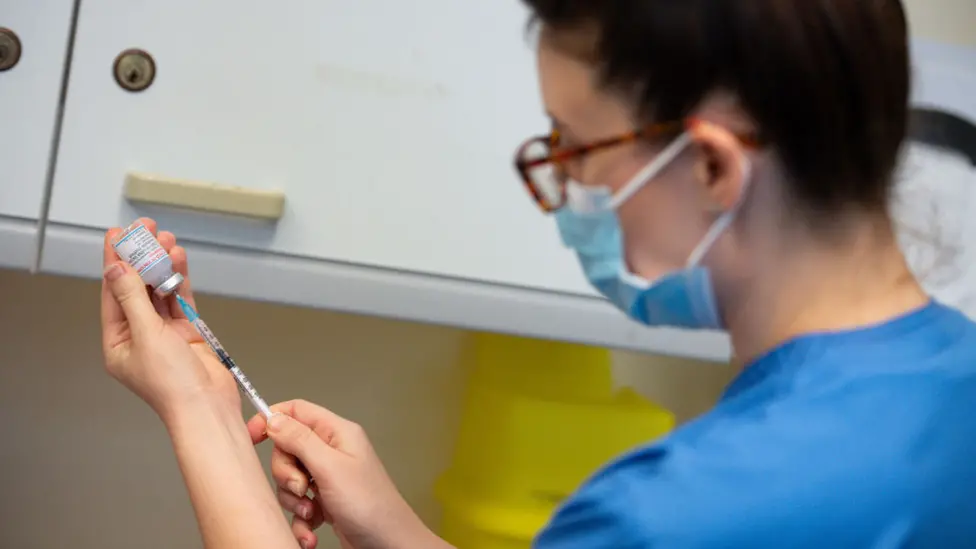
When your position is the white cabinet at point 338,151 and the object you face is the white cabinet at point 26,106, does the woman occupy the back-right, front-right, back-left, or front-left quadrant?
back-left

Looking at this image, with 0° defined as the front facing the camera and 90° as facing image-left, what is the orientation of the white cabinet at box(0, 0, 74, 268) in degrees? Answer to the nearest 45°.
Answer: approximately 0°

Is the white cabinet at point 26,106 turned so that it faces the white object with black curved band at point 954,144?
no

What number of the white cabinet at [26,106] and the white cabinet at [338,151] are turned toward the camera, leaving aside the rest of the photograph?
2

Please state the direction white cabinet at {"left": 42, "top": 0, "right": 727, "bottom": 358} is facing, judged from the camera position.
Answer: facing the viewer

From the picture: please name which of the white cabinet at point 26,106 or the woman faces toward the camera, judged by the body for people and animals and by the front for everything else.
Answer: the white cabinet

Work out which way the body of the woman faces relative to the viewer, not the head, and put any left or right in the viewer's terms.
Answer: facing away from the viewer and to the left of the viewer

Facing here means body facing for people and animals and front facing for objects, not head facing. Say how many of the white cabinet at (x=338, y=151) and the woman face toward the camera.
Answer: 1

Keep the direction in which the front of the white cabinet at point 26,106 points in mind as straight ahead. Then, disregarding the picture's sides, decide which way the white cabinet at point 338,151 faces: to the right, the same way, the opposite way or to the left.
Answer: the same way
